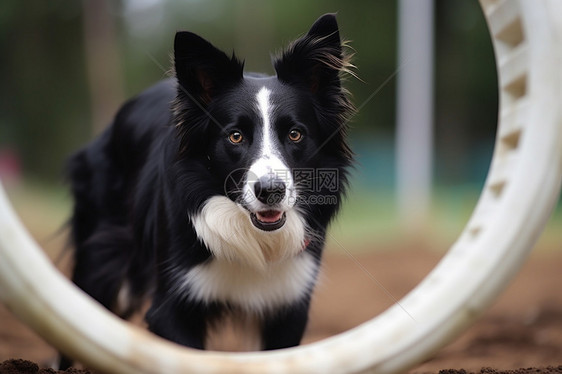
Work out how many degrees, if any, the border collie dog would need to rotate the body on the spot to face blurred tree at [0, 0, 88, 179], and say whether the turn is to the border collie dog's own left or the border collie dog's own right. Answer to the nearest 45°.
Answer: approximately 135° to the border collie dog's own left

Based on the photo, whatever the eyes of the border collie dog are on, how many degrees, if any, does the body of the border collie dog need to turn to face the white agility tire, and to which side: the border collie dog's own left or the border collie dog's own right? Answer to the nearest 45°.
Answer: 0° — it already faces it

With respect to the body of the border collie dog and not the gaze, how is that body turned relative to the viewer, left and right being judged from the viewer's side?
facing the viewer and to the right of the viewer

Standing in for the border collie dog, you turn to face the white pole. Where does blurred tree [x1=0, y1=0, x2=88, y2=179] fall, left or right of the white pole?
left

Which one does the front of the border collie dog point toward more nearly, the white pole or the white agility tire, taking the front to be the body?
the white agility tire

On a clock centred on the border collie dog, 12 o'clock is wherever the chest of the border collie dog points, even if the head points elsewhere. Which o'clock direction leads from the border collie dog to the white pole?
The white pole is roughly at 8 o'clock from the border collie dog.
